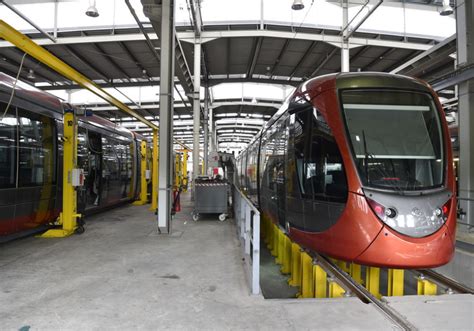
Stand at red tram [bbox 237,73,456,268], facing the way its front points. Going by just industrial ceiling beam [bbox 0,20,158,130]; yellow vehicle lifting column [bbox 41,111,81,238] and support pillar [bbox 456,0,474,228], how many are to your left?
1

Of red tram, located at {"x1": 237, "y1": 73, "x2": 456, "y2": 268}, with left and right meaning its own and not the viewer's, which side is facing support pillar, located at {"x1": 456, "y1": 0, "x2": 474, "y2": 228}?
left

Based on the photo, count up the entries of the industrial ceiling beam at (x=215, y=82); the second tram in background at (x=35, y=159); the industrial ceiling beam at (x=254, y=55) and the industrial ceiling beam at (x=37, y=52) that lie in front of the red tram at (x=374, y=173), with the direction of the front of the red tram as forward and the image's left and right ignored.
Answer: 0

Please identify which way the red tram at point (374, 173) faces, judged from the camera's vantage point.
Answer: facing the viewer and to the right of the viewer
